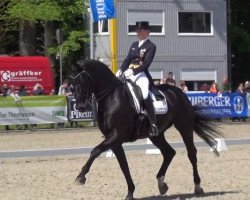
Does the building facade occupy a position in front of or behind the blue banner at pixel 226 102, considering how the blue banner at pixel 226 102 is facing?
behind

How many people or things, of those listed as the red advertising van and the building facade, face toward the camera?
1

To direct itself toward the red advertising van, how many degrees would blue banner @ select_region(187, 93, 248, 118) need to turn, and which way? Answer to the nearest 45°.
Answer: approximately 90° to its right

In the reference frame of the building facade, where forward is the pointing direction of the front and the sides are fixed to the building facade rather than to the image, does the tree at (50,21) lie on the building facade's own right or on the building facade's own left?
on the building facade's own right

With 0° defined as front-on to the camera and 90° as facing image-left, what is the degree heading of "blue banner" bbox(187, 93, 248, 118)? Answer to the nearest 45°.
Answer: approximately 0°

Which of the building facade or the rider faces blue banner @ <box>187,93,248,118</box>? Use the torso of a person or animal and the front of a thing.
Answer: the building facade

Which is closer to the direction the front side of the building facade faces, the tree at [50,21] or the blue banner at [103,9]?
the blue banner

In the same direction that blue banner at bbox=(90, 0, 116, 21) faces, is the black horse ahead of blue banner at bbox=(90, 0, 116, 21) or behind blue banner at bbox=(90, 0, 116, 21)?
ahead

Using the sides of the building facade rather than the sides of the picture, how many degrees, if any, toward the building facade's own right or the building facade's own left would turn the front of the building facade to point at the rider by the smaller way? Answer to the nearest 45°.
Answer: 0° — it already faces them

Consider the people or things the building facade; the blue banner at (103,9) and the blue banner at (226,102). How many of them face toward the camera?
3
